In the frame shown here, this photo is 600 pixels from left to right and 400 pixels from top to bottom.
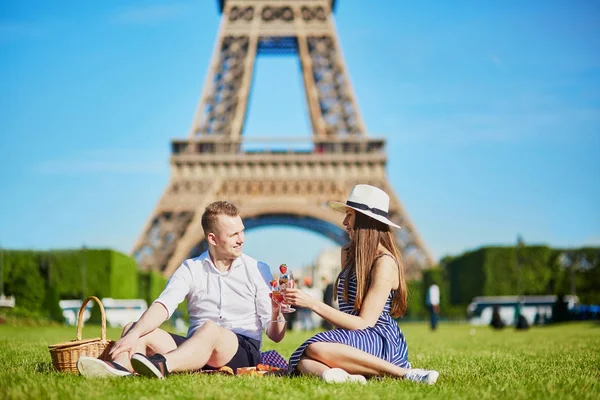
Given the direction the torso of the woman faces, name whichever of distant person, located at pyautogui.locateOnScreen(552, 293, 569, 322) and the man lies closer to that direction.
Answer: the man

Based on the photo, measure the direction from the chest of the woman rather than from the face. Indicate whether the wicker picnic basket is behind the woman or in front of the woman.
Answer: in front

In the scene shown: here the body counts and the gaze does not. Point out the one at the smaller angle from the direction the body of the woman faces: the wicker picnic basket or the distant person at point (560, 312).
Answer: the wicker picnic basket

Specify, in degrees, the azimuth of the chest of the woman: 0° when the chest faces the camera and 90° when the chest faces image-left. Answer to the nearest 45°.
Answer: approximately 90°

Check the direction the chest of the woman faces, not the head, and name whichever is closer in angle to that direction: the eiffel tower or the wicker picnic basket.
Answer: the wicker picnic basket

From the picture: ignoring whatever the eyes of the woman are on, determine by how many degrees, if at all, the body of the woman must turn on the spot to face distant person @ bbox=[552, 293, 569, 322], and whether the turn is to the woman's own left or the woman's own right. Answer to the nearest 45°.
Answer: approximately 90° to the woman's own right

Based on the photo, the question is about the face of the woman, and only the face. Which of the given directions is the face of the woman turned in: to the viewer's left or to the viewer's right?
to the viewer's left

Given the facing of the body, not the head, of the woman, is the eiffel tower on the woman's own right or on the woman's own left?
on the woman's own right
